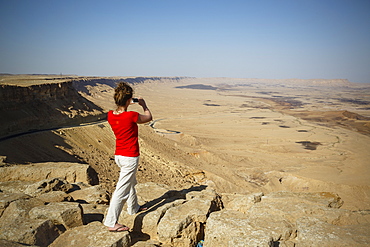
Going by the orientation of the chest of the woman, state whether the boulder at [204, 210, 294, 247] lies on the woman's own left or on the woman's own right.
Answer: on the woman's own right

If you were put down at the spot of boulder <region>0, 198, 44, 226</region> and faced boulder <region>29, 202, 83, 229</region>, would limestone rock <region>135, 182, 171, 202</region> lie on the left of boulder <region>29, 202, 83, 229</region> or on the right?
left

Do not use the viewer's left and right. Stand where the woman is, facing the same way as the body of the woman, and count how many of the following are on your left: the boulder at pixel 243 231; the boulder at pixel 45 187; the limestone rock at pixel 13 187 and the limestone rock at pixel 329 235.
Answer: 2

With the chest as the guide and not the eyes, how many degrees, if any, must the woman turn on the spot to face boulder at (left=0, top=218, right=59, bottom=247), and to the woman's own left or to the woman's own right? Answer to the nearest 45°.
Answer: approximately 135° to the woman's own left

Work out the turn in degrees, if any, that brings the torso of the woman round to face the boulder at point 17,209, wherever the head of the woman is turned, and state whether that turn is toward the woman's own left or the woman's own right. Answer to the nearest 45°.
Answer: approximately 135° to the woman's own left

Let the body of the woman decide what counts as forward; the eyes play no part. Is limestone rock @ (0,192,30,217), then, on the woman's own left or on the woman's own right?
on the woman's own left

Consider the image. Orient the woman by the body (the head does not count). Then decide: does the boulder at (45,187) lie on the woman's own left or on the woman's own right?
on the woman's own left

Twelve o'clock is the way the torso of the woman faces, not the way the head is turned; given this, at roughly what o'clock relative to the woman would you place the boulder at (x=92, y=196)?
The boulder is roughly at 10 o'clock from the woman.

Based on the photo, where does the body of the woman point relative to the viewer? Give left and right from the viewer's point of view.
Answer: facing away from the viewer and to the right of the viewer

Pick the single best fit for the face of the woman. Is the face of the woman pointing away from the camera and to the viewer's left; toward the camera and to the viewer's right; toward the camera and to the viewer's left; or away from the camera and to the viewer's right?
away from the camera and to the viewer's right

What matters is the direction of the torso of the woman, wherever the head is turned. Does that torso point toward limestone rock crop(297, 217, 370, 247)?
no
